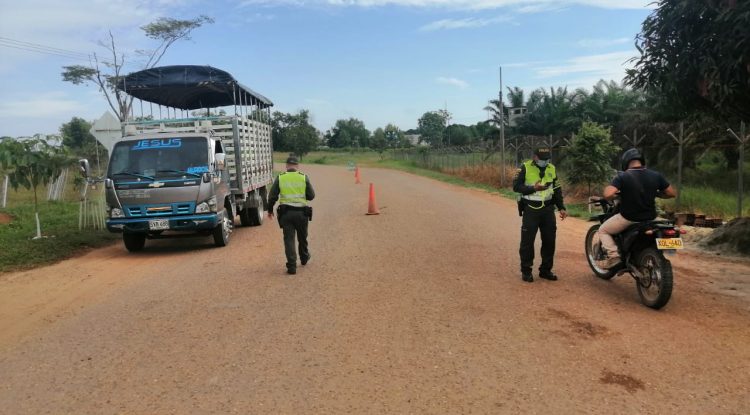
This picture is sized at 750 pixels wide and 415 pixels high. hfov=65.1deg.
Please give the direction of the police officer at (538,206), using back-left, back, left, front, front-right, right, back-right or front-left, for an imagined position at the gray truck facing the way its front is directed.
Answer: left

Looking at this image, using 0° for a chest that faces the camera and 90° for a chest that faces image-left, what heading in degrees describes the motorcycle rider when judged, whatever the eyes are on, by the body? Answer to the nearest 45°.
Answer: approximately 135°

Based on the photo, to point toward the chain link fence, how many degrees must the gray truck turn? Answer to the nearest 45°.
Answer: approximately 135° to its left

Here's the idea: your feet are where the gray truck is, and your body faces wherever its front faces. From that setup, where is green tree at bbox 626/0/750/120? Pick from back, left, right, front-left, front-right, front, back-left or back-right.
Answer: left

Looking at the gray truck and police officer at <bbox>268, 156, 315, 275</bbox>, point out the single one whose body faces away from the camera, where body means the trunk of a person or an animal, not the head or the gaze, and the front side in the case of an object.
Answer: the police officer

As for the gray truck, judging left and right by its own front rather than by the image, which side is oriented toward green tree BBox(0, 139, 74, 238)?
right

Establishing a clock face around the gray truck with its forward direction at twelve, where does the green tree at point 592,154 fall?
The green tree is roughly at 7 o'clock from the gray truck.

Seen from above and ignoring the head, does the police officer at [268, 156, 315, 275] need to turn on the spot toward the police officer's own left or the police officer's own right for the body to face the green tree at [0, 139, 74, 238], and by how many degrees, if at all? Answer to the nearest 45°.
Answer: approximately 45° to the police officer's own left

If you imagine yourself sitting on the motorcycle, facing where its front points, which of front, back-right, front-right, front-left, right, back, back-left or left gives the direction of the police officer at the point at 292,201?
front-left

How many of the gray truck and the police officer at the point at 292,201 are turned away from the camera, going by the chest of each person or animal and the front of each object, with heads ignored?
1

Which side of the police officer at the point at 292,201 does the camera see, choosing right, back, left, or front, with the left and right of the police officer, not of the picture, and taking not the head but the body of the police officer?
back

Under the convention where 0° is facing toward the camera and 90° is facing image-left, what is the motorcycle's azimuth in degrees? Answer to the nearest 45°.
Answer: approximately 135°
